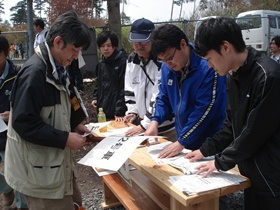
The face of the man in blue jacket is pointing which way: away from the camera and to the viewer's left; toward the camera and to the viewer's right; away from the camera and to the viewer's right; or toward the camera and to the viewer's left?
toward the camera and to the viewer's left

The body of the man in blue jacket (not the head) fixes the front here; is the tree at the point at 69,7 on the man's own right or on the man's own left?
on the man's own right

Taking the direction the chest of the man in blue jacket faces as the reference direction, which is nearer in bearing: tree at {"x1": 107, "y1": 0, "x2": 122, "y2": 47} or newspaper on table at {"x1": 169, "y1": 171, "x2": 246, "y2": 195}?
the newspaper on table

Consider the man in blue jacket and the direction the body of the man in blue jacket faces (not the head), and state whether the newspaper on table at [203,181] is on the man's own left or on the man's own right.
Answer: on the man's own left

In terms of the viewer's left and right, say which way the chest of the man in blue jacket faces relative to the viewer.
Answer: facing the viewer and to the left of the viewer
